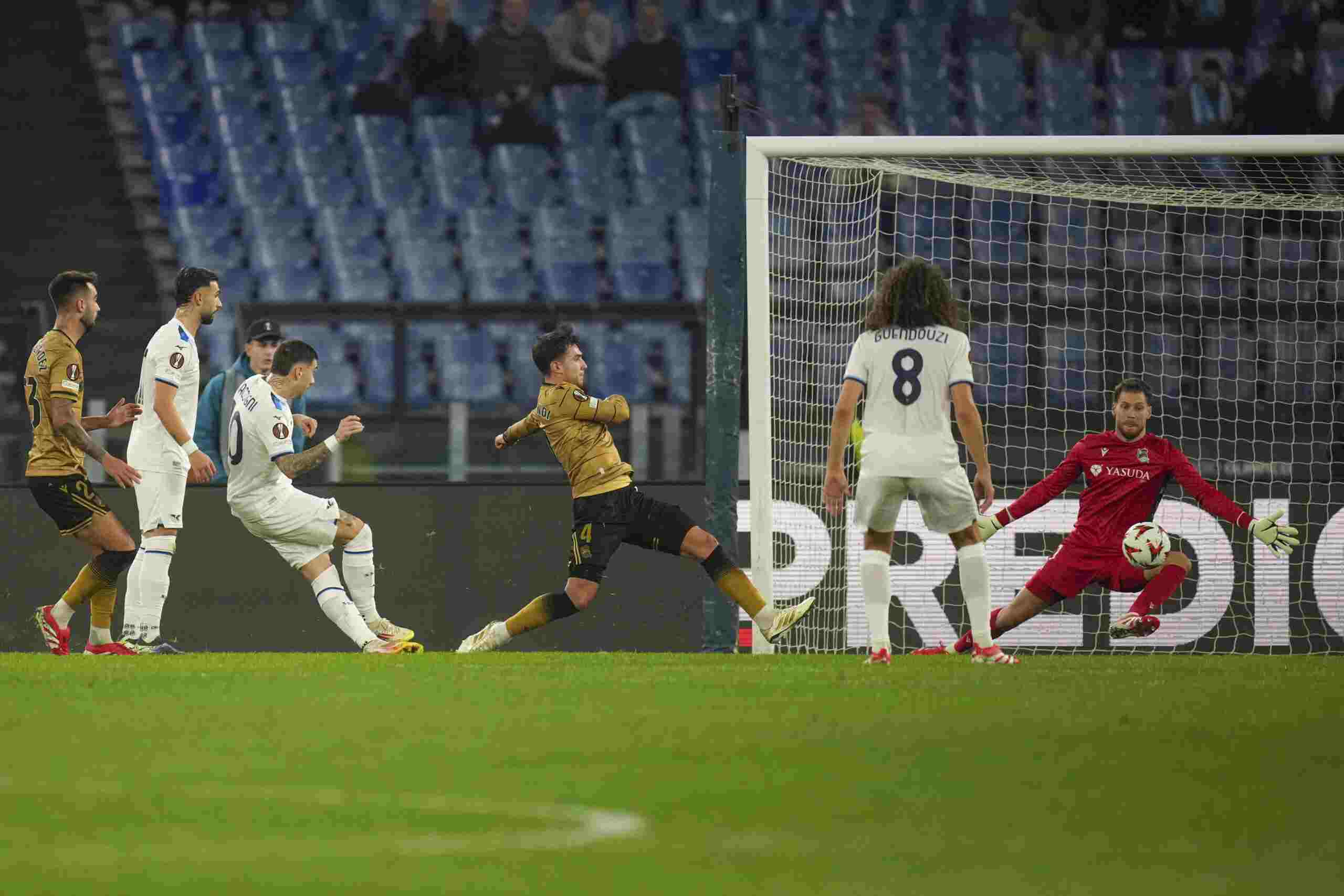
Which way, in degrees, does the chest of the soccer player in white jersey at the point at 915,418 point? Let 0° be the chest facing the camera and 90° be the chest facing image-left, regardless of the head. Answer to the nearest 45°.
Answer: approximately 180°

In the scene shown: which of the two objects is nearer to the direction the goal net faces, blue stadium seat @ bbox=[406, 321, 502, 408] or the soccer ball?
the soccer ball

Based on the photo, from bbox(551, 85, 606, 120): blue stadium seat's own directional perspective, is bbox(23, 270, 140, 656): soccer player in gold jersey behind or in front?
in front

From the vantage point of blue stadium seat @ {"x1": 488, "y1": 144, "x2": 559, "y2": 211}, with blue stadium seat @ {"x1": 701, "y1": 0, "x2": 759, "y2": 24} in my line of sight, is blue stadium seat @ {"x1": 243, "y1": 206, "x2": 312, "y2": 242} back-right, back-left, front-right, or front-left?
back-left

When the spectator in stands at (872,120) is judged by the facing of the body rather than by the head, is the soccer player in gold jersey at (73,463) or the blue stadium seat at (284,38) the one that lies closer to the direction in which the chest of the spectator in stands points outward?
the soccer player in gold jersey

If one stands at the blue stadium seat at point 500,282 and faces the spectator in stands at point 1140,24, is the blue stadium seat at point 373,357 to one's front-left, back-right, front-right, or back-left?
back-right

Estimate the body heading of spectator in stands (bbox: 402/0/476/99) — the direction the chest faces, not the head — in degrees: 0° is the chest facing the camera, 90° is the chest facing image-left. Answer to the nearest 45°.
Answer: approximately 0°
